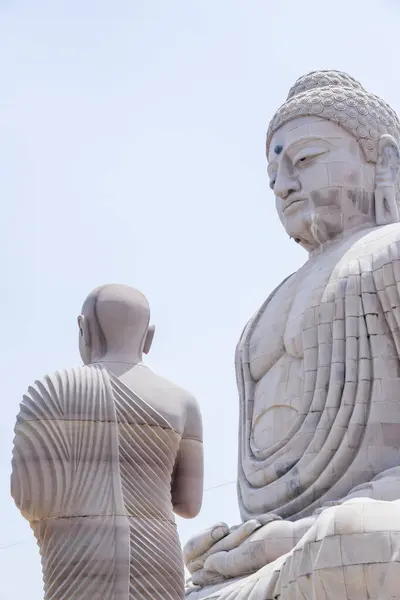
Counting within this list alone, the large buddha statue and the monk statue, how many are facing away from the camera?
1

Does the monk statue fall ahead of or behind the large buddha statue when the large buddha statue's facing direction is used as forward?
ahead

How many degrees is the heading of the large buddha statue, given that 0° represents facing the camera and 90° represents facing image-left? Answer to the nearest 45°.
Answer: approximately 45°

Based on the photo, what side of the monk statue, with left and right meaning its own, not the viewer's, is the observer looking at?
back

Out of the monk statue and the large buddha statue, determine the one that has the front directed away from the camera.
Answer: the monk statue

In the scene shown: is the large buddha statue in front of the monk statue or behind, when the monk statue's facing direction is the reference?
in front
